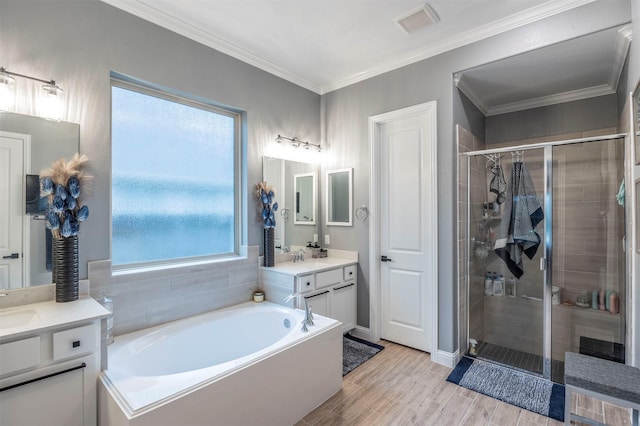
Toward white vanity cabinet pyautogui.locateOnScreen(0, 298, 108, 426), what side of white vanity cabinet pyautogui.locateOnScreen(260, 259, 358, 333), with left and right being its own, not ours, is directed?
right

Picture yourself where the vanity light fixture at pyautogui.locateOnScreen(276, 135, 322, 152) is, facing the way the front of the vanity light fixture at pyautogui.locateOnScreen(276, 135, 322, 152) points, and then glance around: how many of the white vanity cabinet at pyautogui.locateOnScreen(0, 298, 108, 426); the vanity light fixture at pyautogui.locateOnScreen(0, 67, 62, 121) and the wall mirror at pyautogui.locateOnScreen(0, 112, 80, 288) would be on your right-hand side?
3

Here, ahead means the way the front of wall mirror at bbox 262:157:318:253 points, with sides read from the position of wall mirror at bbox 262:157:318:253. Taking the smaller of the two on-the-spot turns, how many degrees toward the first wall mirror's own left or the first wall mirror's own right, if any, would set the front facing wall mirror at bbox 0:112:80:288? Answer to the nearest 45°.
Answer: approximately 90° to the first wall mirror's own right

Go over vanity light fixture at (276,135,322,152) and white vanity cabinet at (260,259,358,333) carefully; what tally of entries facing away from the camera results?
0

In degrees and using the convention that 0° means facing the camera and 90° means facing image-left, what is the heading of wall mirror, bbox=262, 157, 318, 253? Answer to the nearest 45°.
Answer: approximately 315°

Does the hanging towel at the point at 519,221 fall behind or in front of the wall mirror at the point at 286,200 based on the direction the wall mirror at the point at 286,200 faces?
in front

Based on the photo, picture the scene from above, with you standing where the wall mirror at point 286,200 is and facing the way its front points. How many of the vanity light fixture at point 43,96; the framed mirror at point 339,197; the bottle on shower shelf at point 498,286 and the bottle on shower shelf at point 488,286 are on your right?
1

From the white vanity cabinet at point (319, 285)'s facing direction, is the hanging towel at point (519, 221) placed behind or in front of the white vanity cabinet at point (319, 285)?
in front

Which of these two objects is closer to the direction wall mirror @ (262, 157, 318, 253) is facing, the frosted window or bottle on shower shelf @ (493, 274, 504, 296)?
the bottle on shower shelf

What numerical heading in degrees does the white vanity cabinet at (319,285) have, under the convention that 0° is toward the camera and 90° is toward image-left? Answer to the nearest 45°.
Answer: approximately 315°

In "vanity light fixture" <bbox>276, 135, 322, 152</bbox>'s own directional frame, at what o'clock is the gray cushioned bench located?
The gray cushioned bench is roughly at 12 o'clock from the vanity light fixture.

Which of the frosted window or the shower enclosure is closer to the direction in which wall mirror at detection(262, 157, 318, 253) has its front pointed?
the shower enclosure

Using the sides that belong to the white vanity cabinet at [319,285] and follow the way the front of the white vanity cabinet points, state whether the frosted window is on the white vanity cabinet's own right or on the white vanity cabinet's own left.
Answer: on the white vanity cabinet's own right
